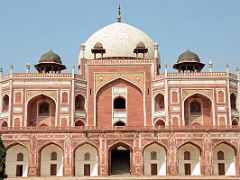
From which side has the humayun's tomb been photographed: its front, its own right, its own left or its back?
front
